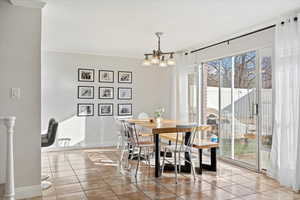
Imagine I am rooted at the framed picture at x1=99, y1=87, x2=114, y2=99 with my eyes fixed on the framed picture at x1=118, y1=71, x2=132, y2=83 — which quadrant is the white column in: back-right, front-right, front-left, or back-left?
back-right

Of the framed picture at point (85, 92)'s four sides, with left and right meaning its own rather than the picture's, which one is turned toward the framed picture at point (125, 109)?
left

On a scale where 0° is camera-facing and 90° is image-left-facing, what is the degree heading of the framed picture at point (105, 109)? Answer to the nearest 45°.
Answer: approximately 0°

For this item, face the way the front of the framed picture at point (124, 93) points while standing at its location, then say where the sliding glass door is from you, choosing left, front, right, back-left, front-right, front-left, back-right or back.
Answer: front-left

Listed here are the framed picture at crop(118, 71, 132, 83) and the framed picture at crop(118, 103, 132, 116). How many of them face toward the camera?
2

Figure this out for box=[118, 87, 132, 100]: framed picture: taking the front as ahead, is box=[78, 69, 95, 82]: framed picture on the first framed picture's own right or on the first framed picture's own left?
on the first framed picture's own right

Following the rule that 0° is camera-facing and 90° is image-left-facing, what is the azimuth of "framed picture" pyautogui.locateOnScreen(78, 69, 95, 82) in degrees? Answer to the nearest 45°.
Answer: approximately 0°
